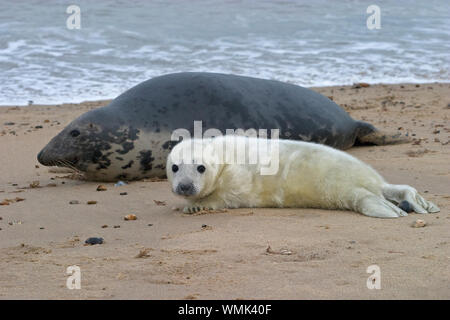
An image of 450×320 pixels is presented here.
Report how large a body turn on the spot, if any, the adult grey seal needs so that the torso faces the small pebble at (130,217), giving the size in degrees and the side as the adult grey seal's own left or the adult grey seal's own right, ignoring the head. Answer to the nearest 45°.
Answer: approximately 90° to the adult grey seal's own left

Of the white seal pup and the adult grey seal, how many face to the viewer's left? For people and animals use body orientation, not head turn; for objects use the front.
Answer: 2

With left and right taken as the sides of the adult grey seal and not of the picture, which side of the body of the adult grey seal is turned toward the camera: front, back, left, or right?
left

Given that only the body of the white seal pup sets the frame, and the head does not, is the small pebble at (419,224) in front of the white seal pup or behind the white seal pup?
behind

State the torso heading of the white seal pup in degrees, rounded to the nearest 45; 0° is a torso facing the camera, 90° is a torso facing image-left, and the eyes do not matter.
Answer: approximately 90°

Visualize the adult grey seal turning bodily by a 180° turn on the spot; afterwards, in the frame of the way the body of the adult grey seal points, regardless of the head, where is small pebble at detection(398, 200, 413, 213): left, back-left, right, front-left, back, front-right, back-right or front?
front-right

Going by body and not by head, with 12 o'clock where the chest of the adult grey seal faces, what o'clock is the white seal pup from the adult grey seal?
The white seal pup is roughly at 8 o'clock from the adult grey seal.
